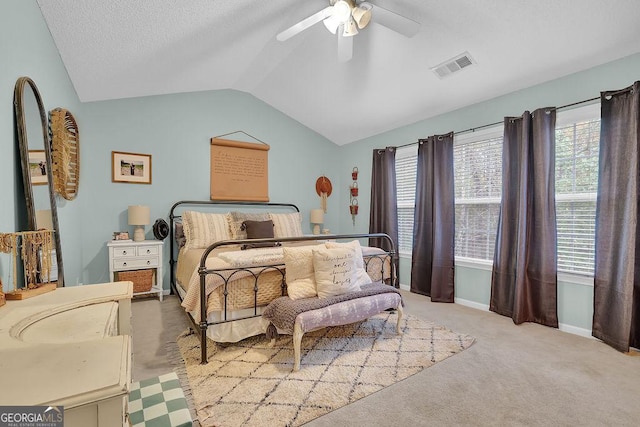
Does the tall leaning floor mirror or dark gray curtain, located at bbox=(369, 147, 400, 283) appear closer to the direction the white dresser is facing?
the dark gray curtain

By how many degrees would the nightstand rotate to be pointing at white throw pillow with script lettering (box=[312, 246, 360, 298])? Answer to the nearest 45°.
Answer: approximately 45° to its left

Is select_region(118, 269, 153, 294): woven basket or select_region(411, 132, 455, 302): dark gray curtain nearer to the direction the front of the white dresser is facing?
the dark gray curtain

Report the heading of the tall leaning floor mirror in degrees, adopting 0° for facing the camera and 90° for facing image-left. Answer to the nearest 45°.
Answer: approximately 315°

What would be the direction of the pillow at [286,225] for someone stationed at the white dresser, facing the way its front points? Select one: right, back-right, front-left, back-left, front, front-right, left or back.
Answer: front-left

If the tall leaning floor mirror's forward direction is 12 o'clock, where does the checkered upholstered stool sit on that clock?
The checkered upholstered stool is roughly at 1 o'clock from the tall leaning floor mirror.

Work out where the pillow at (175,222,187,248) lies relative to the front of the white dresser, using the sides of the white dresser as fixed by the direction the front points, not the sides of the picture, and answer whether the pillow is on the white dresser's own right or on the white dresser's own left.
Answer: on the white dresser's own left

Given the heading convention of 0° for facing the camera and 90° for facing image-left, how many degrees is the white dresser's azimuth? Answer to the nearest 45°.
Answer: approximately 270°

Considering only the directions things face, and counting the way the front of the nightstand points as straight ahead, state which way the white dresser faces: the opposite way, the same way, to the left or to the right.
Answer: to the left
